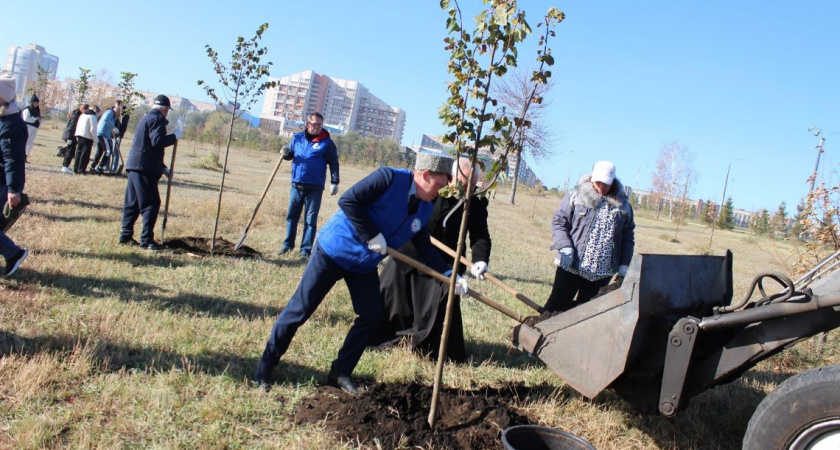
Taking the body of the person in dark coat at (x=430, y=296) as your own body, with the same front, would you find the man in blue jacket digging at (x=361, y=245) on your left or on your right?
on your right

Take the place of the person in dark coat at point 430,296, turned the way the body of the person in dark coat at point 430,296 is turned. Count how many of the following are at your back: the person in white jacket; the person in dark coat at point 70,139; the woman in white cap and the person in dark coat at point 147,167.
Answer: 3

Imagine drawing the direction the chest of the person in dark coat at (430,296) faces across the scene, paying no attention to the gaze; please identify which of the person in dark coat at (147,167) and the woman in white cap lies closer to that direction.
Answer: the woman in white cap

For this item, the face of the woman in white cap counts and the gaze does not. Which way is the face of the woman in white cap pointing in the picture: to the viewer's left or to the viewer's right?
to the viewer's left

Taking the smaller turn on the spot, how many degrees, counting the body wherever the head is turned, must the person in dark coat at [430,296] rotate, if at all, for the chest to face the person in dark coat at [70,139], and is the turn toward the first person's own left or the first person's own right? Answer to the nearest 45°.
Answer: approximately 180°

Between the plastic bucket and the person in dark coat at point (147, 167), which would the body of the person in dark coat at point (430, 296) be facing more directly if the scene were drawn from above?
the plastic bucket

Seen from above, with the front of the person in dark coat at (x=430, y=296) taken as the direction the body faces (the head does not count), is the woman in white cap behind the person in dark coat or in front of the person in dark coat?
in front

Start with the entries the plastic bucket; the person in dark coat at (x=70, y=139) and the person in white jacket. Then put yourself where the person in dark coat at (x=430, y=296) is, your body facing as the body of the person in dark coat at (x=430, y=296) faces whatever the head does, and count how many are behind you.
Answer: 2

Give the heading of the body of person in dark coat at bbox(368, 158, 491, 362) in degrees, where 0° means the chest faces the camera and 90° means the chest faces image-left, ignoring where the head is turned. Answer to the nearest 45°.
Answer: approximately 315°

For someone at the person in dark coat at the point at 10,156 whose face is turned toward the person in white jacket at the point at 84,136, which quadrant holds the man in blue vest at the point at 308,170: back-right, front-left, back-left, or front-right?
front-right

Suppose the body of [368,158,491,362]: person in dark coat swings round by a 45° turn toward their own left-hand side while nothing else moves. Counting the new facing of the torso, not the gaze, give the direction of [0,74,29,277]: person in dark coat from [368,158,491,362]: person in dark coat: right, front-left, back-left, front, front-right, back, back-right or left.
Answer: back

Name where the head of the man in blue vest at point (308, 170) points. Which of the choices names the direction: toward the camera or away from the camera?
toward the camera
